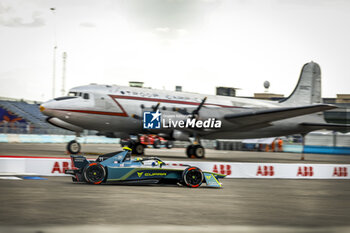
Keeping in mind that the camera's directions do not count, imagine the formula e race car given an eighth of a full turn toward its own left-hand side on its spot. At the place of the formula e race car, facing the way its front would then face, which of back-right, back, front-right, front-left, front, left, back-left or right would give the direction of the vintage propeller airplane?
front-left

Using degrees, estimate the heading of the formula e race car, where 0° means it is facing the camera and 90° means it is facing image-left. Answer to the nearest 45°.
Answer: approximately 270°
